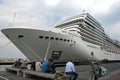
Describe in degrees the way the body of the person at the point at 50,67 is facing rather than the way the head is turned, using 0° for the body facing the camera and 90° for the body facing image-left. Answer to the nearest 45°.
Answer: approximately 180°
